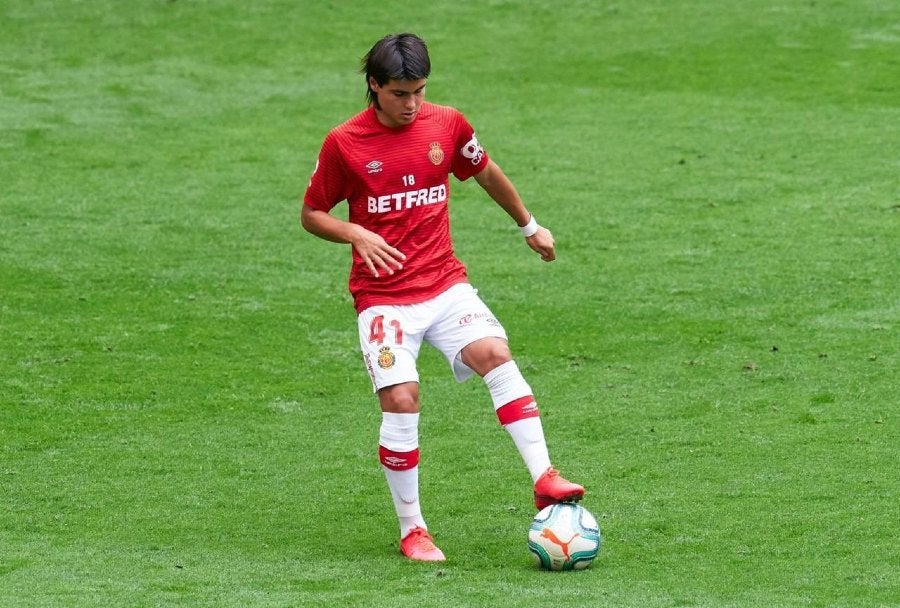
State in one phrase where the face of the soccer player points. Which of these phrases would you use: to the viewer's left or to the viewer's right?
to the viewer's right

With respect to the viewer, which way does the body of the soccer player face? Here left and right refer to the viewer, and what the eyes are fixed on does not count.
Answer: facing the viewer and to the right of the viewer

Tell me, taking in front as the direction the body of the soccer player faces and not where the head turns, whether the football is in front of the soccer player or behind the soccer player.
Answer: in front
